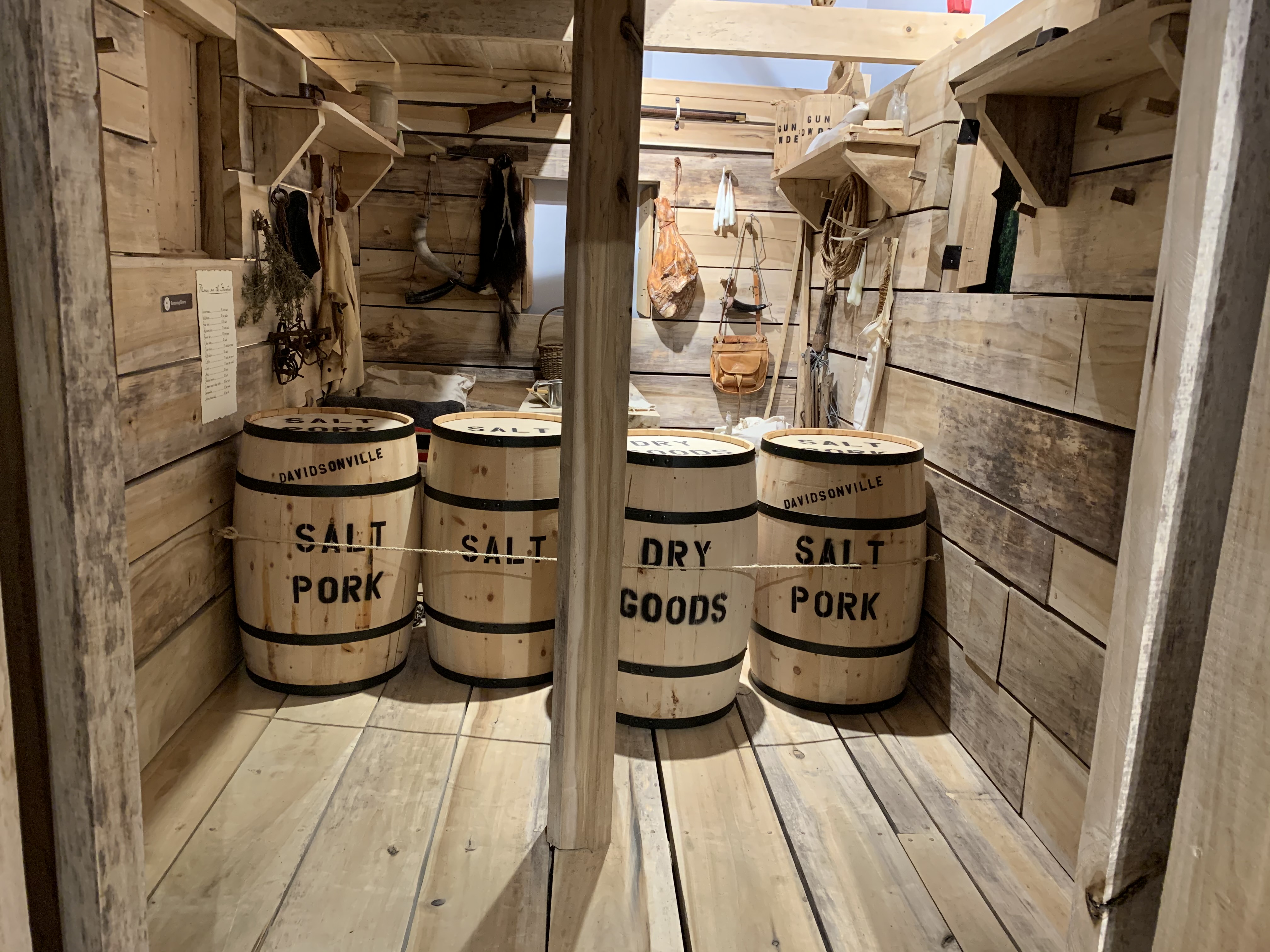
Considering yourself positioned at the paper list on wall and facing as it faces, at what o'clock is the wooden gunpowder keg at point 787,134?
The wooden gunpowder keg is roughly at 10 o'clock from the paper list on wall.

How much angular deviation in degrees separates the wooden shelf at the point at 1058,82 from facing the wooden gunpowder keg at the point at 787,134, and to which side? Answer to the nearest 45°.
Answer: approximately 90° to its right

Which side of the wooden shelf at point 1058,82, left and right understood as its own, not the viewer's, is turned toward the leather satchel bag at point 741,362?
right

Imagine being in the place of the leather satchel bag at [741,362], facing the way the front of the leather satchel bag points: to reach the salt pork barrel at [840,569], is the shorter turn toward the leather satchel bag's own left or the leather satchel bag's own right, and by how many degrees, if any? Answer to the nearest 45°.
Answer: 0° — it already faces it

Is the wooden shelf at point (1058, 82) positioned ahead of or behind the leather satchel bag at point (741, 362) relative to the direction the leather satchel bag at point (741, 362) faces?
ahead

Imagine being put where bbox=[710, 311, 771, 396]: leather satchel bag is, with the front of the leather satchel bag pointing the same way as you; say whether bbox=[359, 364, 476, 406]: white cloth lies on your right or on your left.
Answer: on your right

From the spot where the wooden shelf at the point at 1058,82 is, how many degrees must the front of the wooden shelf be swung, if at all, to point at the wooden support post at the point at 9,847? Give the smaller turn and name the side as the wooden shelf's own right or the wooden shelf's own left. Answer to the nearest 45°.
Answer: approximately 45° to the wooden shelf's own left

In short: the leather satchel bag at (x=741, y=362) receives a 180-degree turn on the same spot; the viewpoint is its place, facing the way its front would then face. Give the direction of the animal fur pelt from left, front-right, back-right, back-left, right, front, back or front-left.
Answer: left

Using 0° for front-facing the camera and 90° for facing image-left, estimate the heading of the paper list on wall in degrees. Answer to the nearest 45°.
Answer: approximately 315°

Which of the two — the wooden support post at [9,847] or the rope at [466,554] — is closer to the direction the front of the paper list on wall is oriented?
the rope

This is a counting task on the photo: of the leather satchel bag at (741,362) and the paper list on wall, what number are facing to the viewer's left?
0

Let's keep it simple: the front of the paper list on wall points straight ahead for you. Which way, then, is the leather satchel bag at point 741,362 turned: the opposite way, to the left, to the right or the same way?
to the right

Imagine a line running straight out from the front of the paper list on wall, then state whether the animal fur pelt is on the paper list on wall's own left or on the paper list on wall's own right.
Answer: on the paper list on wall's own left

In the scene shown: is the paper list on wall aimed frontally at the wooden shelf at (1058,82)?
yes

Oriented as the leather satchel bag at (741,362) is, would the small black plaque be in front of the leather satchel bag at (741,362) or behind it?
in front
